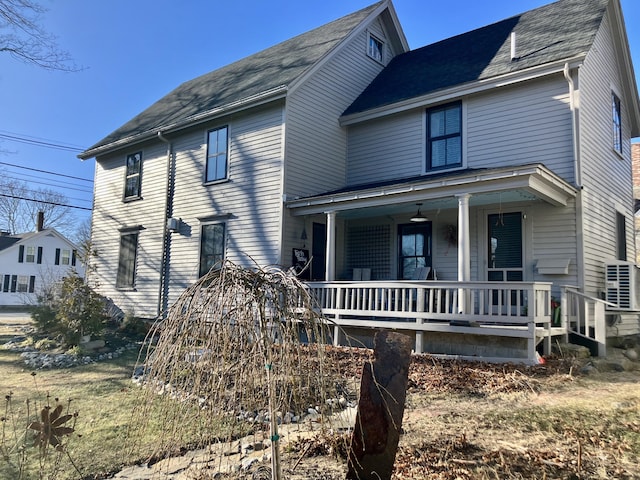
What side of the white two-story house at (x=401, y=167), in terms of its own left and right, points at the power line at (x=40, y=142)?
right

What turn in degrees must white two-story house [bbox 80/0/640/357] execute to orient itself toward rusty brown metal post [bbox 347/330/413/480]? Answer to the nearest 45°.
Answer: approximately 45° to its left

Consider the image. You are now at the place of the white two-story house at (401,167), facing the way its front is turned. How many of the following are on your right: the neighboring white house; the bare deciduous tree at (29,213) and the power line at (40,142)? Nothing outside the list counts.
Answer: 3

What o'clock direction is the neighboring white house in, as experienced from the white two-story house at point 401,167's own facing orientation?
The neighboring white house is roughly at 3 o'clock from the white two-story house.

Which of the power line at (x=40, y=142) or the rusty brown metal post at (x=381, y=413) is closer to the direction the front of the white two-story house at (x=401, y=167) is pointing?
the rusty brown metal post

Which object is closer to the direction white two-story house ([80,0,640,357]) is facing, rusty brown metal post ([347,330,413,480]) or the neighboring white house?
the rusty brown metal post

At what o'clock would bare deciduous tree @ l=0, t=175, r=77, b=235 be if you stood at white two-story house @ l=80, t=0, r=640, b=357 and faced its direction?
The bare deciduous tree is roughly at 3 o'clock from the white two-story house.

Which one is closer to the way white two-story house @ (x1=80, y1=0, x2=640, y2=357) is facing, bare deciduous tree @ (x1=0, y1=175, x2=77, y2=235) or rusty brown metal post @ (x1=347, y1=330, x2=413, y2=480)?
the rusty brown metal post
